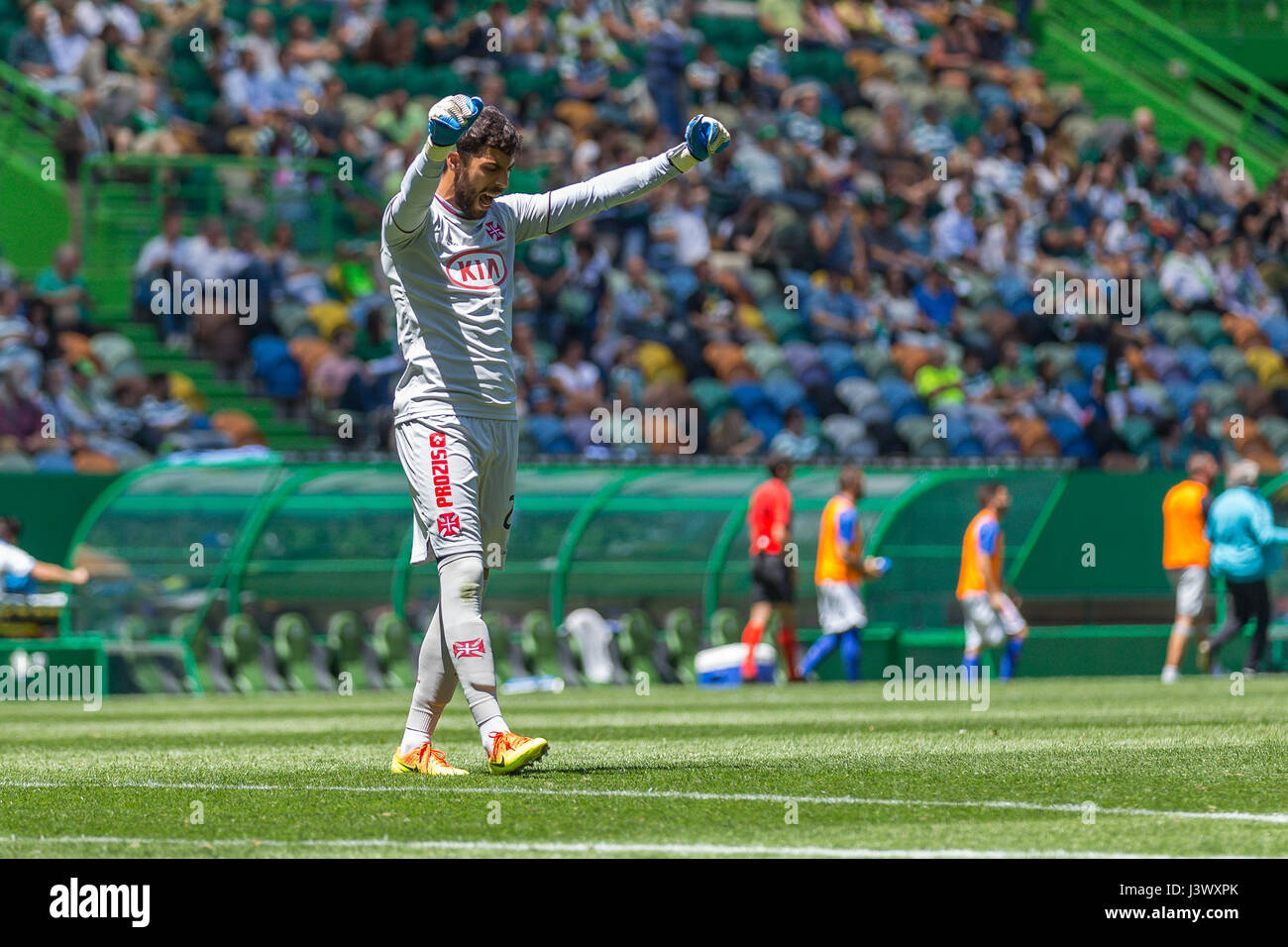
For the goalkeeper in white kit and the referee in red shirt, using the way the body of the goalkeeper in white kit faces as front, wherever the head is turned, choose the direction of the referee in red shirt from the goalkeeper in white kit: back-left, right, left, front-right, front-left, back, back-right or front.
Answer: back-left

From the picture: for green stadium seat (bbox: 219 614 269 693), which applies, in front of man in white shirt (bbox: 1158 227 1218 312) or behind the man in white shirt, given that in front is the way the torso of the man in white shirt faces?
in front

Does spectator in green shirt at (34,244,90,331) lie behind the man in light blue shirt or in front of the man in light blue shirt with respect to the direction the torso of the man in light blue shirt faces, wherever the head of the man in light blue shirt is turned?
behind

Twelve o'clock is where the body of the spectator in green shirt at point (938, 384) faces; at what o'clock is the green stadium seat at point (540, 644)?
The green stadium seat is roughly at 1 o'clock from the spectator in green shirt.

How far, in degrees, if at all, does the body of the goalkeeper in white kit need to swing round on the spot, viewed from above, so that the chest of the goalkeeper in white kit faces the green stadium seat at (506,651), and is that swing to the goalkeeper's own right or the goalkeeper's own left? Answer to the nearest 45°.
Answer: approximately 135° to the goalkeeper's own left

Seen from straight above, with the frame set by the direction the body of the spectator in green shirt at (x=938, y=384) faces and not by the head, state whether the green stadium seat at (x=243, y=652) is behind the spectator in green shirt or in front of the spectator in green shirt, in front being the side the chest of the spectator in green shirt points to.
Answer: in front

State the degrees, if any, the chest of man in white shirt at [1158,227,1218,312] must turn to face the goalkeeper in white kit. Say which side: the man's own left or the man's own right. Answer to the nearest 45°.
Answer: approximately 45° to the man's own left

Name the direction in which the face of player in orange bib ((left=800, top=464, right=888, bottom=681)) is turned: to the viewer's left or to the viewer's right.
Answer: to the viewer's right

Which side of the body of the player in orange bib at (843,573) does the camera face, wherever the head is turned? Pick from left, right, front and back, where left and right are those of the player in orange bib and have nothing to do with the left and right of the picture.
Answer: right

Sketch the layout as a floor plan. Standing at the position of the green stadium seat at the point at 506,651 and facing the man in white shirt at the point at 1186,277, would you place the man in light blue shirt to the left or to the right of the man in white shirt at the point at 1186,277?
right

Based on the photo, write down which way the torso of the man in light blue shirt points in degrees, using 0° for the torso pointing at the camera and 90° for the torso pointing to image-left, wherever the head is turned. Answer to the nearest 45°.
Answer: approximately 225°

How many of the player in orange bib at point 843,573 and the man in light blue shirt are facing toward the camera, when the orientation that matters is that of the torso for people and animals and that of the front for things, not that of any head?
0

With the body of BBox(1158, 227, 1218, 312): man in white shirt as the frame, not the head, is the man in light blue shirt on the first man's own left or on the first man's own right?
on the first man's own left
